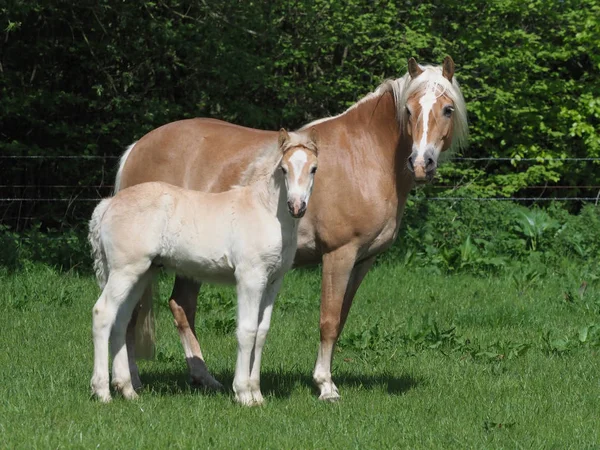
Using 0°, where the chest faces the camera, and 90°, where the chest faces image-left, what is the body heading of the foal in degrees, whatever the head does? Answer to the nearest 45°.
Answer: approximately 270°

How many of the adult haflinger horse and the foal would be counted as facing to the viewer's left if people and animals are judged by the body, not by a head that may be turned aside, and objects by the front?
0

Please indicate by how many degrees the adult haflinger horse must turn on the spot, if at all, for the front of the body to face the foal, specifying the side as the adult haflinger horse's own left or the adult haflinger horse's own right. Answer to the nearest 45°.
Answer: approximately 90° to the adult haflinger horse's own right

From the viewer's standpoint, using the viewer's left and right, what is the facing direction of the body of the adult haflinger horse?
facing the viewer and to the right of the viewer
